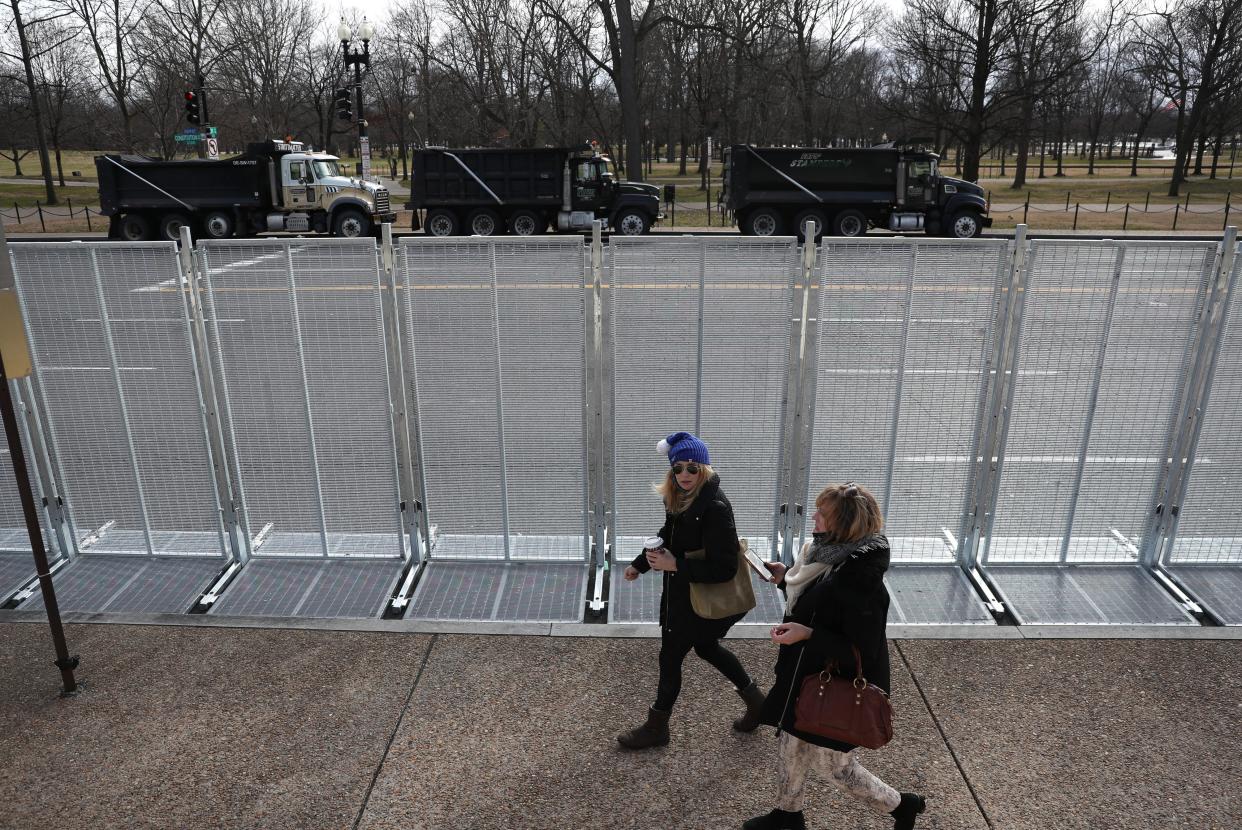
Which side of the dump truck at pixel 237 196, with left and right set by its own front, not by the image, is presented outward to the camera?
right

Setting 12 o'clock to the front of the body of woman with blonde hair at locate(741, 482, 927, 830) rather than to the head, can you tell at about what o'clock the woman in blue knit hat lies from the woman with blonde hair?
The woman in blue knit hat is roughly at 1 o'clock from the woman with blonde hair.

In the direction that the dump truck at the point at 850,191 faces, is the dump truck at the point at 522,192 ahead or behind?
behind

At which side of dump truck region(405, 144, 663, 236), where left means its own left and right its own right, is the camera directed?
right

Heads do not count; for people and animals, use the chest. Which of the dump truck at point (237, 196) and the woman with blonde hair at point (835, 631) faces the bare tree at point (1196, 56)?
the dump truck

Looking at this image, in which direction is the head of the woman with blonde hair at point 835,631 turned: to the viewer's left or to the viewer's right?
to the viewer's left

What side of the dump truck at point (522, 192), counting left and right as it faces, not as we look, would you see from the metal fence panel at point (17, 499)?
right

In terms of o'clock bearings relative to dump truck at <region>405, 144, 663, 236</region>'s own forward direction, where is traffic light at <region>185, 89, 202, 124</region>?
The traffic light is roughly at 7 o'clock from the dump truck.

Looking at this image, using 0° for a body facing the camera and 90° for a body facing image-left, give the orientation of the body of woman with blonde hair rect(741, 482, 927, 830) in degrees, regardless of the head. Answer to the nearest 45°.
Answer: approximately 90°

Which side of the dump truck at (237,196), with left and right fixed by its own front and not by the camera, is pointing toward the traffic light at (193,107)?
left

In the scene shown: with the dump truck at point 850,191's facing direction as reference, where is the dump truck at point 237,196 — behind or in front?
behind

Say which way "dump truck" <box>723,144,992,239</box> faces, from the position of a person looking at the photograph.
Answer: facing to the right of the viewer

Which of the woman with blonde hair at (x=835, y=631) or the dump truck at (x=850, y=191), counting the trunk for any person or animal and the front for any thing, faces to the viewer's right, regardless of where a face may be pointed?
the dump truck
